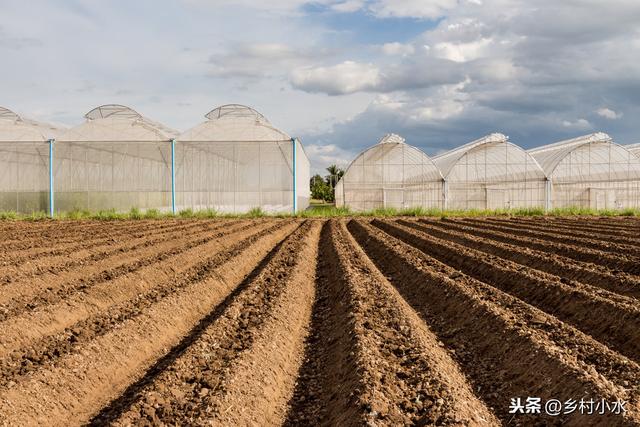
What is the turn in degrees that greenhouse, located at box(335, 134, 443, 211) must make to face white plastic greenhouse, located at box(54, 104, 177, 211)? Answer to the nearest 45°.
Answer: approximately 90° to its right

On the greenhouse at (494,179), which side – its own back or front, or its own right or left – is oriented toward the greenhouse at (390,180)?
right

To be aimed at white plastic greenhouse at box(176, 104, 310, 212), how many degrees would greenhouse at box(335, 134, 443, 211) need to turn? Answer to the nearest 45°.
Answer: approximately 45° to its right

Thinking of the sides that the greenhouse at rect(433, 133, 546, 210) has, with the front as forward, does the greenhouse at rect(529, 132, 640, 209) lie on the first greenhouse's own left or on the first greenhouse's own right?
on the first greenhouse's own left

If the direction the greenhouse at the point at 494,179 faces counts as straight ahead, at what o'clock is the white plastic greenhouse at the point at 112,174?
The white plastic greenhouse is roughly at 2 o'clock from the greenhouse.

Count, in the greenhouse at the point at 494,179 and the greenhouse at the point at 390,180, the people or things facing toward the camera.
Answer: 2

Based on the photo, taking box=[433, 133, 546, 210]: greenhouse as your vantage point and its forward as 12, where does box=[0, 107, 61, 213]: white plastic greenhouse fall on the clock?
The white plastic greenhouse is roughly at 2 o'clock from the greenhouse.

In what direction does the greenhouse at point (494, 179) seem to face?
toward the camera

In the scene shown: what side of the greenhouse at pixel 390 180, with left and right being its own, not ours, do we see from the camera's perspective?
front

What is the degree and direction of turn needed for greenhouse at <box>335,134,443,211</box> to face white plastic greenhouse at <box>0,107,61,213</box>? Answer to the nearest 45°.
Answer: approximately 90° to its right

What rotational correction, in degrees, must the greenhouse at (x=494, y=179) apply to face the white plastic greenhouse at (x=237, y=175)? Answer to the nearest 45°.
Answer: approximately 45° to its right
